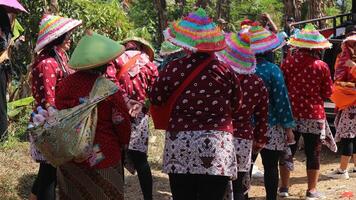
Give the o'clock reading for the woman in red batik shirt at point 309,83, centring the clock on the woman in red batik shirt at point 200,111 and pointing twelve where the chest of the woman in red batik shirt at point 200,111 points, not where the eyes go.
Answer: the woman in red batik shirt at point 309,83 is roughly at 1 o'clock from the woman in red batik shirt at point 200,111.

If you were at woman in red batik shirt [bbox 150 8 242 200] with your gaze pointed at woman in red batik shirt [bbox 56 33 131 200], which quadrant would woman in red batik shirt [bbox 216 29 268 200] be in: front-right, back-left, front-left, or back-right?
back-right

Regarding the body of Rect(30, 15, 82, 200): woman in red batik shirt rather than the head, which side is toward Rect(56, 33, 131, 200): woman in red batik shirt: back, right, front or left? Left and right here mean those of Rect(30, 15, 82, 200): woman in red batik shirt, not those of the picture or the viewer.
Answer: right

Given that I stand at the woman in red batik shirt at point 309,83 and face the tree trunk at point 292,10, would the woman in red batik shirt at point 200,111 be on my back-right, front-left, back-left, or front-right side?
back-left

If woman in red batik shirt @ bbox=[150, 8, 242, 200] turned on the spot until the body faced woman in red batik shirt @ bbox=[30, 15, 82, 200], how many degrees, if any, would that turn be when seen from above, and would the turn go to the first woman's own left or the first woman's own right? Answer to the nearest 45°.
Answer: approximately 45° to the first woman's own left

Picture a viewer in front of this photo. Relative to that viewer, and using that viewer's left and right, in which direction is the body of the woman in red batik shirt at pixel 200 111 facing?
facing away from the viewer
